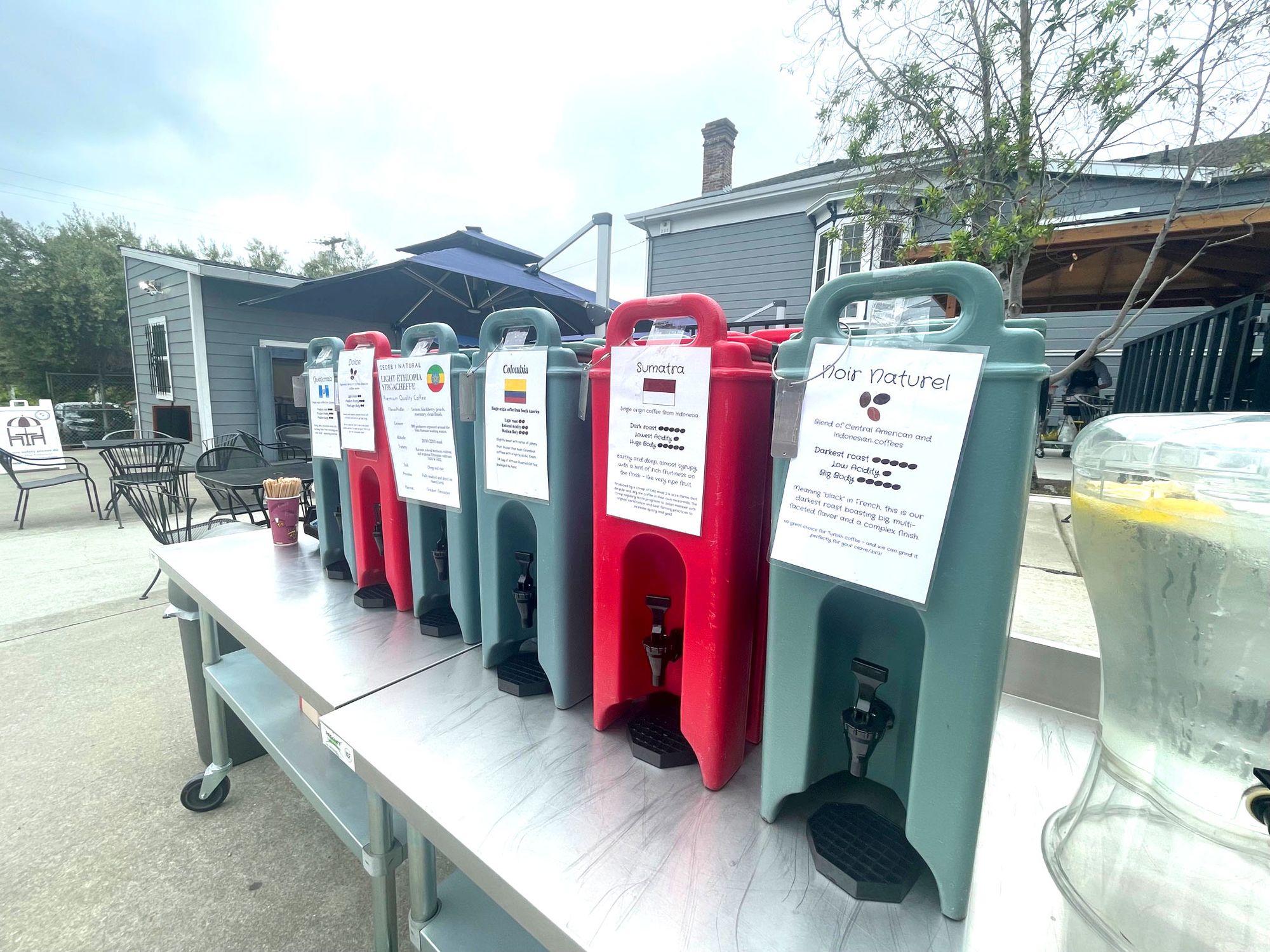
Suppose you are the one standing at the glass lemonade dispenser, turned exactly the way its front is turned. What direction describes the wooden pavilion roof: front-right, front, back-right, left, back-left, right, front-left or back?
back

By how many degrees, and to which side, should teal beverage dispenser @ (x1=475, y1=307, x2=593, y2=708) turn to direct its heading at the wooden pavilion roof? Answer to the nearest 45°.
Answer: approximately 180°

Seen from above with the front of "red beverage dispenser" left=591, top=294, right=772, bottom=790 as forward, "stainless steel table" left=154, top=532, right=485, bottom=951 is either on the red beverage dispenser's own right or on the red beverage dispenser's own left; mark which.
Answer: on the red beverage dispenser's own right

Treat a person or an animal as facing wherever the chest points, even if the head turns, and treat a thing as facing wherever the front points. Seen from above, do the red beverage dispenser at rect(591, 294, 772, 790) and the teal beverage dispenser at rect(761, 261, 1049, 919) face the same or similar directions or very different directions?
same or similar directions

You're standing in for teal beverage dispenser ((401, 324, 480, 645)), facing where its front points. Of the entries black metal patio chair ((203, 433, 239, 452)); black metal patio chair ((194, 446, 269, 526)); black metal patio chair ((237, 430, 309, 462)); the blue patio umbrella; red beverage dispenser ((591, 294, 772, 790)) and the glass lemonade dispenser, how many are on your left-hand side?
2

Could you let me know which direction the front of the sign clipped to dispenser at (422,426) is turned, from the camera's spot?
facing the viewer and to the left of the viewer

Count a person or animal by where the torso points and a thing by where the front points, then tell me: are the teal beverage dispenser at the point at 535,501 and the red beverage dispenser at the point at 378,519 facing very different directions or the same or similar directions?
same or similar directions

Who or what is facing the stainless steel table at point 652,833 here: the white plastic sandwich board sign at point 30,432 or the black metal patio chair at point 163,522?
the white plastic sandwich board sign

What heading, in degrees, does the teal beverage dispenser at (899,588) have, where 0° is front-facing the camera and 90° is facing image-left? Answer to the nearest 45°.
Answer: approximately 45°

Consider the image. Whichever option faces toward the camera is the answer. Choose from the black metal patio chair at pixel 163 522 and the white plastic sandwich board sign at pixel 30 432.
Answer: the white plastic sandwich board sign
